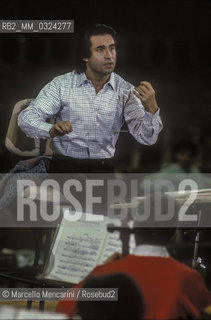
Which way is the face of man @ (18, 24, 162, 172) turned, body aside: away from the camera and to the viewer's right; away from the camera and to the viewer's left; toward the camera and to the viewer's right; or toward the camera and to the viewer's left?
toward the camera and to the viewer's right

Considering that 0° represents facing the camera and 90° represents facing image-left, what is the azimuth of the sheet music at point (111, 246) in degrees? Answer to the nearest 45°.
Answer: approximately 0°

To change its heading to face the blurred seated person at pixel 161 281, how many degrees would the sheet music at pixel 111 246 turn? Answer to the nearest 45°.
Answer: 0° — it already faces them

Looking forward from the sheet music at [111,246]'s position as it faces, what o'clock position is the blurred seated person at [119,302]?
The blurred seated person is roughly at 12 o'clock from the sheet music.

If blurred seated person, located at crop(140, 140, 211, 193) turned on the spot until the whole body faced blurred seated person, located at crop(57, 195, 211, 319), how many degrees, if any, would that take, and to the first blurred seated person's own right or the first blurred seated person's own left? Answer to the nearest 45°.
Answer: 0° — they already face them
